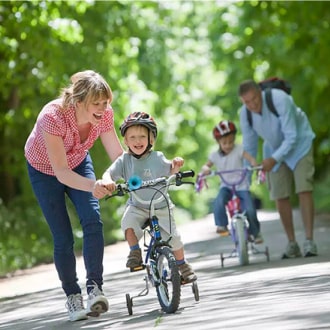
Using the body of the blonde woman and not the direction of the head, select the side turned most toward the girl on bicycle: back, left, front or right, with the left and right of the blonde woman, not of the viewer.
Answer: left

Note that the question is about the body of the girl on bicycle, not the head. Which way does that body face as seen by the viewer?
toward the camera

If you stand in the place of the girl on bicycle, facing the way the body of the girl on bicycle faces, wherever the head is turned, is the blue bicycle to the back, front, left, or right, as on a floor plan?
front

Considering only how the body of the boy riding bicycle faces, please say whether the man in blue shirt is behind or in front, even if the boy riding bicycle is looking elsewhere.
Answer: behind

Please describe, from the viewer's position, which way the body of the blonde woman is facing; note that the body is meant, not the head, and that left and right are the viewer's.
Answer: facing the viewer and to the right of the viewer

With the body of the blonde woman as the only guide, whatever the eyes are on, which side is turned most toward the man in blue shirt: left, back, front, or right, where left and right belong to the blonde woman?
left

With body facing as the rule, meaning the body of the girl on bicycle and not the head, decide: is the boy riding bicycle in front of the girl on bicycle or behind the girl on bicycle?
in front

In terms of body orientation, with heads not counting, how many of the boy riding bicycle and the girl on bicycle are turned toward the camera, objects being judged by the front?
2

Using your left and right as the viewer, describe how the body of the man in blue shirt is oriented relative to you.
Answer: facing the viewer and to the left of the viewer

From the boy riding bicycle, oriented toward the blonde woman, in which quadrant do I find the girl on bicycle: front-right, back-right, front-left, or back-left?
back-right
